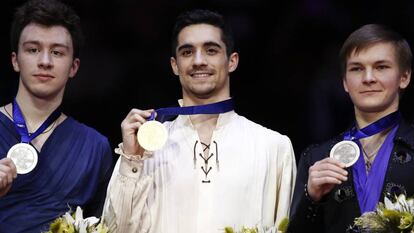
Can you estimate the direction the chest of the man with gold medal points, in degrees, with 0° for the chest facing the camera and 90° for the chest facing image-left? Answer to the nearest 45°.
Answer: approximately 0°
